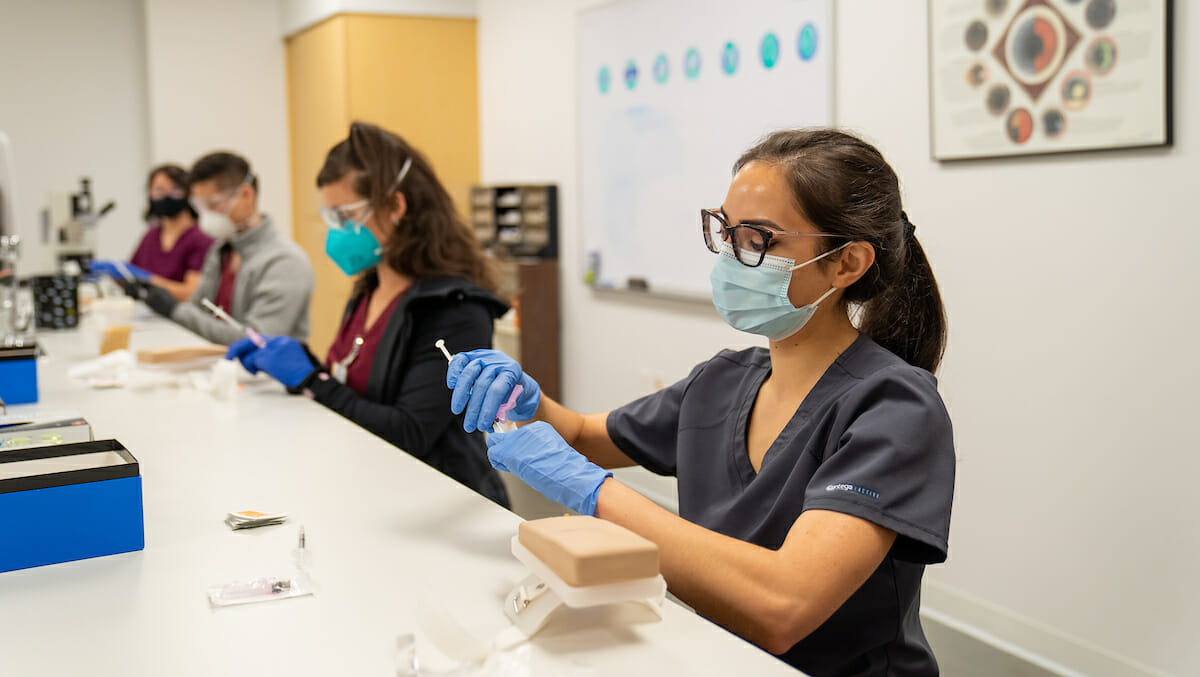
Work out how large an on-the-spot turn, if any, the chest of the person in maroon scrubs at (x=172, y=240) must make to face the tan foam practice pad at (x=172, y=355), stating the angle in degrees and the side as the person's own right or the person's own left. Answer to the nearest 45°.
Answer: approximately 45° to the person's own left

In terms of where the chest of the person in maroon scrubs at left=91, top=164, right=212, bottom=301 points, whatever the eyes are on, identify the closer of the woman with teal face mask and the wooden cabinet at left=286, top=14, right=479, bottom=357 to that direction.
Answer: the woman with teal face mask

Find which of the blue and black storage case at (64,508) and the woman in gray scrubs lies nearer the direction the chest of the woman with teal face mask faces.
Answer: the blue and black storage case
